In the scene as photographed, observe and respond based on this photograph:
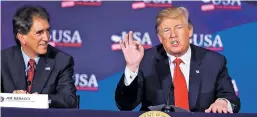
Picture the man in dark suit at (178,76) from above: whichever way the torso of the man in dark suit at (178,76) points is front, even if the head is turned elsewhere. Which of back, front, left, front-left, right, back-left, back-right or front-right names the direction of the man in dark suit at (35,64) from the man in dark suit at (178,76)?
right

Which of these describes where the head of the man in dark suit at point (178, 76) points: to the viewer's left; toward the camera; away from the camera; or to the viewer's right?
toward the camera

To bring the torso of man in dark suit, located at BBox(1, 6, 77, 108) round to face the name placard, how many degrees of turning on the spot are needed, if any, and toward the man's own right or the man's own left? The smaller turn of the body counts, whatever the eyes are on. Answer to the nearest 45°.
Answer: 0° — they already face it

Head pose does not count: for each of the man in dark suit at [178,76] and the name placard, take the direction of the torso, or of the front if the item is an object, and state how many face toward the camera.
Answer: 2

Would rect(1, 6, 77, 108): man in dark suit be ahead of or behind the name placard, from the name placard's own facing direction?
behind

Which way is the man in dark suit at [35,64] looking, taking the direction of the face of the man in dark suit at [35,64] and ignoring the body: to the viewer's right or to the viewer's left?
to the viewer's right

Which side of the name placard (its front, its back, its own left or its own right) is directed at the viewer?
front

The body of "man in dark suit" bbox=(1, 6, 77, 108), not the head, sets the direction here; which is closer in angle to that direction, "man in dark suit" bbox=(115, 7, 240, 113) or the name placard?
the name placard

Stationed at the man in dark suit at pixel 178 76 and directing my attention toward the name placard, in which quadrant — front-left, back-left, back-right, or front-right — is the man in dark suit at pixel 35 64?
front-right

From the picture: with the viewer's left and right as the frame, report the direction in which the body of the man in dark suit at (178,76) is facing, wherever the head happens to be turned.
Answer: facing the viewer

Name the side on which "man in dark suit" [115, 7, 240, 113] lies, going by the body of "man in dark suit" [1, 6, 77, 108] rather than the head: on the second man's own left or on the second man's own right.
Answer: on the second man's own left
